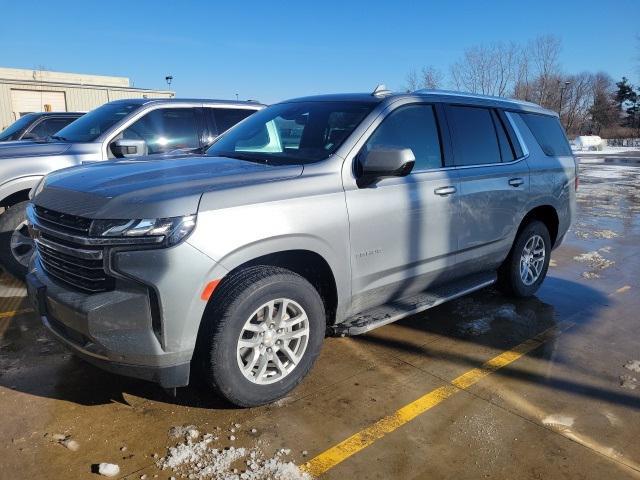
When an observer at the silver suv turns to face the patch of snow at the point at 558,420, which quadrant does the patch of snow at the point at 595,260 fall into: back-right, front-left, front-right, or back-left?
front-left

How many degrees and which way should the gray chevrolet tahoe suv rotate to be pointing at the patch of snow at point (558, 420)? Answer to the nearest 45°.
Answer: approximately 135° to its left

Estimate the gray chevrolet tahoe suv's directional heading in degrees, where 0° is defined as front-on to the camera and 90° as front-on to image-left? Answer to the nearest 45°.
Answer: approximately 45°

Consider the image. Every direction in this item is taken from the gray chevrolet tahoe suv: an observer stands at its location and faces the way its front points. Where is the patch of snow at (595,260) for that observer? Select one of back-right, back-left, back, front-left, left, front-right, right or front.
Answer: back

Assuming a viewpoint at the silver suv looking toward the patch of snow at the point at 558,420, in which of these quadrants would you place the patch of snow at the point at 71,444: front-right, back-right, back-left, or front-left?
front-right

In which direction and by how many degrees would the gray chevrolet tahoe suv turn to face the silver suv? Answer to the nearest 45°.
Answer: approximately 90° to its right

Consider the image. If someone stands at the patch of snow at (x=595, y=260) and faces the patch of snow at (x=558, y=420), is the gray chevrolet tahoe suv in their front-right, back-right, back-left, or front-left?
front-right

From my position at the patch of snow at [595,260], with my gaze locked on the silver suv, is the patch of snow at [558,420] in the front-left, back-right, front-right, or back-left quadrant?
front-left

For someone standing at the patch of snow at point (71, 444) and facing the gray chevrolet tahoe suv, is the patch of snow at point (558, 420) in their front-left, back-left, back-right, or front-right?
front-right
